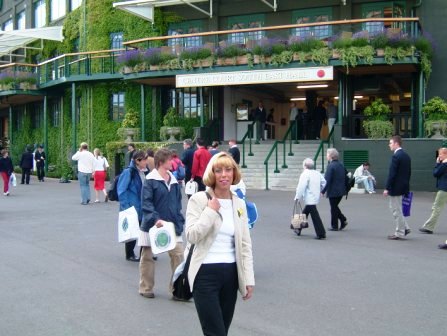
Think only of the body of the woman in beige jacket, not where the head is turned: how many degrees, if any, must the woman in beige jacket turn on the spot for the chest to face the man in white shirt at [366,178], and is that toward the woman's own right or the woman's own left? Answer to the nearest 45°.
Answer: approximately 180°

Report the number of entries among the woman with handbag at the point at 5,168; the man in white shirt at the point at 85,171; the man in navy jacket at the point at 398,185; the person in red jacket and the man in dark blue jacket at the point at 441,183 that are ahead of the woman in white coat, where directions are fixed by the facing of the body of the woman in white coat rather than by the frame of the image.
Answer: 3

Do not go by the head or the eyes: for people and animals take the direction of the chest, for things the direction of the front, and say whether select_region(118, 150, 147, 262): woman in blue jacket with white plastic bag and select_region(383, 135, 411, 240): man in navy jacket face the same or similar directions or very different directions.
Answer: very different directions

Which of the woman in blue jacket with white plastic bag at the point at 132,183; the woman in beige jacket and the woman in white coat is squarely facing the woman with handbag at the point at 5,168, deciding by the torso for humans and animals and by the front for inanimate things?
the woman in white coat

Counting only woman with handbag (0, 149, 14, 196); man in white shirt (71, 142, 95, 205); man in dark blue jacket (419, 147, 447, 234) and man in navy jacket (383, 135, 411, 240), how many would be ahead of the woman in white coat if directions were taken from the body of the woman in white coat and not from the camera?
2

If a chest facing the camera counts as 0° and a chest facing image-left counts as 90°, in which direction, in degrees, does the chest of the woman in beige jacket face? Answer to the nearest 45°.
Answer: approximately 0°

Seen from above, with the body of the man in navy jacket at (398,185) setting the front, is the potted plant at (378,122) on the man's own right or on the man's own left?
on the man's own right

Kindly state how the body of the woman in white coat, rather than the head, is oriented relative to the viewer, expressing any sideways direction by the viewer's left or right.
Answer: facing away from the viewer and to the left of the viewer
